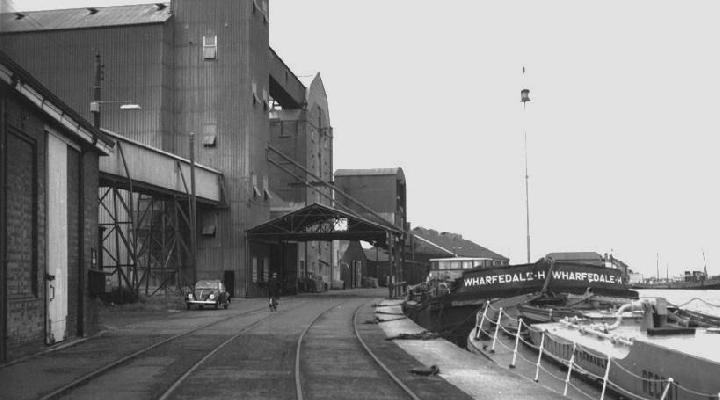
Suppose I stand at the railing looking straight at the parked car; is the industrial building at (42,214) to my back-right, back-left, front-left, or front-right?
front-left

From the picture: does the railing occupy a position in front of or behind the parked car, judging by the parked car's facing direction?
in front

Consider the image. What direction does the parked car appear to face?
toward the camera

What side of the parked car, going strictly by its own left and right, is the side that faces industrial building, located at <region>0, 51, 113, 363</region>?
front

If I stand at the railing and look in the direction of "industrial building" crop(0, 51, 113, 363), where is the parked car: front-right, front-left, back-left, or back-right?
front-right
